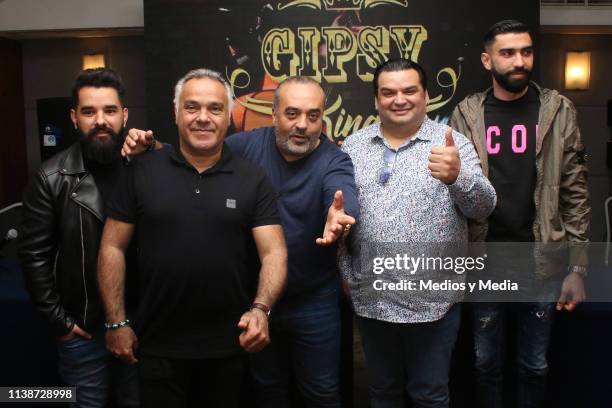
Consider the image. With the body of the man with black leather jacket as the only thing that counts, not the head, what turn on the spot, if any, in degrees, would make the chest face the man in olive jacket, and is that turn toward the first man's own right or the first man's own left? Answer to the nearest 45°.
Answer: approximately 45° to the first man's own left

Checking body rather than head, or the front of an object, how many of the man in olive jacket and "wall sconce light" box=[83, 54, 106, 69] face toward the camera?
2

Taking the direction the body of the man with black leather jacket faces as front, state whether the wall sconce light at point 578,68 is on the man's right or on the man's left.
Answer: on the man's left

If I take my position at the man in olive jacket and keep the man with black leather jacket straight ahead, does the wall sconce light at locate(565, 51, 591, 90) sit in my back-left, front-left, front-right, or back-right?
back-right

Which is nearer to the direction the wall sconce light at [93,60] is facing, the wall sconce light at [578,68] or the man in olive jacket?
the man in olive jacket

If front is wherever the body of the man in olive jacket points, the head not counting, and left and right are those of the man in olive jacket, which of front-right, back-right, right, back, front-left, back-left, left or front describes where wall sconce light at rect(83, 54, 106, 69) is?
back-right

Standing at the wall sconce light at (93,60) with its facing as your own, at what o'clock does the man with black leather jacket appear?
The man with black leather jacket is roughly at 12 o'clock from the wall sconce light.

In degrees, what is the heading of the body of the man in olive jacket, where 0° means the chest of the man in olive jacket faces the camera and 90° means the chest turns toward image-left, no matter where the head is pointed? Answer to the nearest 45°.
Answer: approximately 0°

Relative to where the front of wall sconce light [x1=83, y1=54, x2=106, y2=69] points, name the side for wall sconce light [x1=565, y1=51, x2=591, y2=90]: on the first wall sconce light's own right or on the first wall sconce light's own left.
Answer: on the first wall sconce light's own left

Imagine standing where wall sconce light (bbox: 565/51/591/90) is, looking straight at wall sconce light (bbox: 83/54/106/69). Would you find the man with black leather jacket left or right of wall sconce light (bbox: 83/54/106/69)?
left

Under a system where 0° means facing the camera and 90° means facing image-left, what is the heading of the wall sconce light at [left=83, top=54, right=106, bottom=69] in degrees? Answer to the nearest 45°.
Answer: approximately 0°

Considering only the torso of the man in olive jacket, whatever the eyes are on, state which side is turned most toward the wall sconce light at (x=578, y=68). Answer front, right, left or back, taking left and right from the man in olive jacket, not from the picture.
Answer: back
